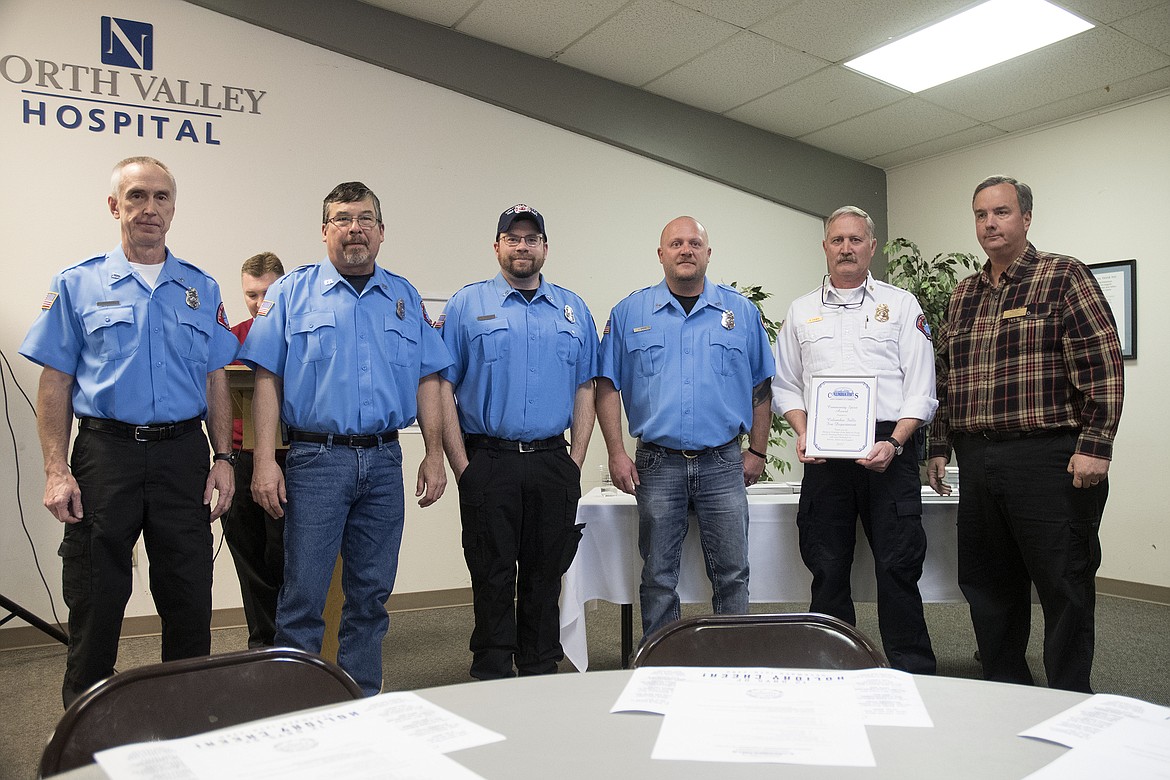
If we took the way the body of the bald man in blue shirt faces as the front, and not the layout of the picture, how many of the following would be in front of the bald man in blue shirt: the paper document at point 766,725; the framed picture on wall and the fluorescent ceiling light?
1

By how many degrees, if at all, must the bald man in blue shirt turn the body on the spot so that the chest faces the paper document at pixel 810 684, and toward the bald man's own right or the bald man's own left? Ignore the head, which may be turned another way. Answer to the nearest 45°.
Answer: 0° — they already face it

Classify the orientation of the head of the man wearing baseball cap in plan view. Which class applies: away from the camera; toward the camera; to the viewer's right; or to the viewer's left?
toward the camera

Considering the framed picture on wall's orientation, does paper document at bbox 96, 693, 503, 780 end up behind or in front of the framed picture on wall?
in front

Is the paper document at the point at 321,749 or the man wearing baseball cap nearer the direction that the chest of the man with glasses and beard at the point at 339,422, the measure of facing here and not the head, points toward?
the paper document

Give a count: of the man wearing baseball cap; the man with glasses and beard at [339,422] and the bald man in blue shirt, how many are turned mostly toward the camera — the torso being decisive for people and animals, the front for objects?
3

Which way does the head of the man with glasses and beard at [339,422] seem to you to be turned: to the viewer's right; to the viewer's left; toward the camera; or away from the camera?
toward the camera

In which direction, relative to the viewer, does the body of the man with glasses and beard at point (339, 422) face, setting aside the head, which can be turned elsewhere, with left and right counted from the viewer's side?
facing the viewer

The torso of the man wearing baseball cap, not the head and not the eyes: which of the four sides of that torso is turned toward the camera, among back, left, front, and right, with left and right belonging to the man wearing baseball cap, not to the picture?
front

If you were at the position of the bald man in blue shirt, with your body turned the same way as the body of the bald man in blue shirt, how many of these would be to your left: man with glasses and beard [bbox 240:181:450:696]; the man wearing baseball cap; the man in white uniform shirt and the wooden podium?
1

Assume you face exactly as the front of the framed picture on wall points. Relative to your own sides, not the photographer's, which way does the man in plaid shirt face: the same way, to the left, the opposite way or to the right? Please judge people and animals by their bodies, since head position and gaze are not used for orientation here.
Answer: the same way

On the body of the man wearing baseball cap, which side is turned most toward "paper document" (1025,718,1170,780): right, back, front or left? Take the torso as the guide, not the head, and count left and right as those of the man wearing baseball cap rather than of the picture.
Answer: front

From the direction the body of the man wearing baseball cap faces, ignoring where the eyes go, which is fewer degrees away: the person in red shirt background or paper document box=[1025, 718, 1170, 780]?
the paper document
